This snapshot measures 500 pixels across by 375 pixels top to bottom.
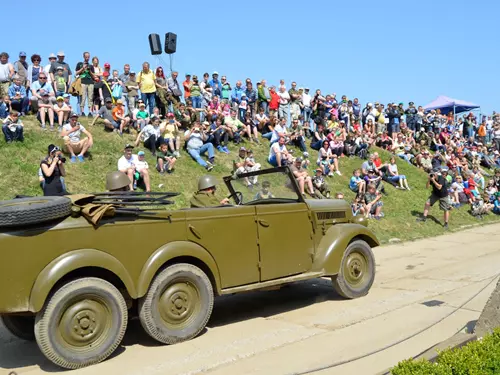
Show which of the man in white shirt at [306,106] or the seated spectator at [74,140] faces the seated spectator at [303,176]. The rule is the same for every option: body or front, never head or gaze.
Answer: the man in white shirt

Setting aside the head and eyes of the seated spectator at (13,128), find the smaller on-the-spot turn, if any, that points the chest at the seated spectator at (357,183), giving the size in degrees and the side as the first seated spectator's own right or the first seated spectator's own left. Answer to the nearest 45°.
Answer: approximately 90° to the first seated spectator's own left

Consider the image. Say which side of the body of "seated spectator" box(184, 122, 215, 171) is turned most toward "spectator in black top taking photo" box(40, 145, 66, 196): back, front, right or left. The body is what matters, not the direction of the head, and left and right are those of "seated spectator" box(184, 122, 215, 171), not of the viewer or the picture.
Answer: right

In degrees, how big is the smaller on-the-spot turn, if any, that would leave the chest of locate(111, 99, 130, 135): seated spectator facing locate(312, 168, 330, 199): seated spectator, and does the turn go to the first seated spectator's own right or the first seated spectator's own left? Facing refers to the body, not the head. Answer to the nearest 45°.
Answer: approximately 45° to the first seated spectator's own left

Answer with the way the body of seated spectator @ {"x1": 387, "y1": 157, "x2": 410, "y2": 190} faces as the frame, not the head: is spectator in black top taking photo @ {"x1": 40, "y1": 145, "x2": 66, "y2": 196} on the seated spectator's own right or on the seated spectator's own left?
on the seated spectator's own right

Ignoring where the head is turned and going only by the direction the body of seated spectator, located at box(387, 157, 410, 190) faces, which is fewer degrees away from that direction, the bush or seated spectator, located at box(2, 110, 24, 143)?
the bush

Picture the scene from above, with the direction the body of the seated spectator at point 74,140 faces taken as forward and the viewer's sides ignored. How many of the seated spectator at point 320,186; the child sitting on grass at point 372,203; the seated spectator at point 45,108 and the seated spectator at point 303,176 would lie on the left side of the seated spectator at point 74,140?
3

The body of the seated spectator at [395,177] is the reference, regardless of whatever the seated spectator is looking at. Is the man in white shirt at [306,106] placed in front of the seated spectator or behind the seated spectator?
behind
